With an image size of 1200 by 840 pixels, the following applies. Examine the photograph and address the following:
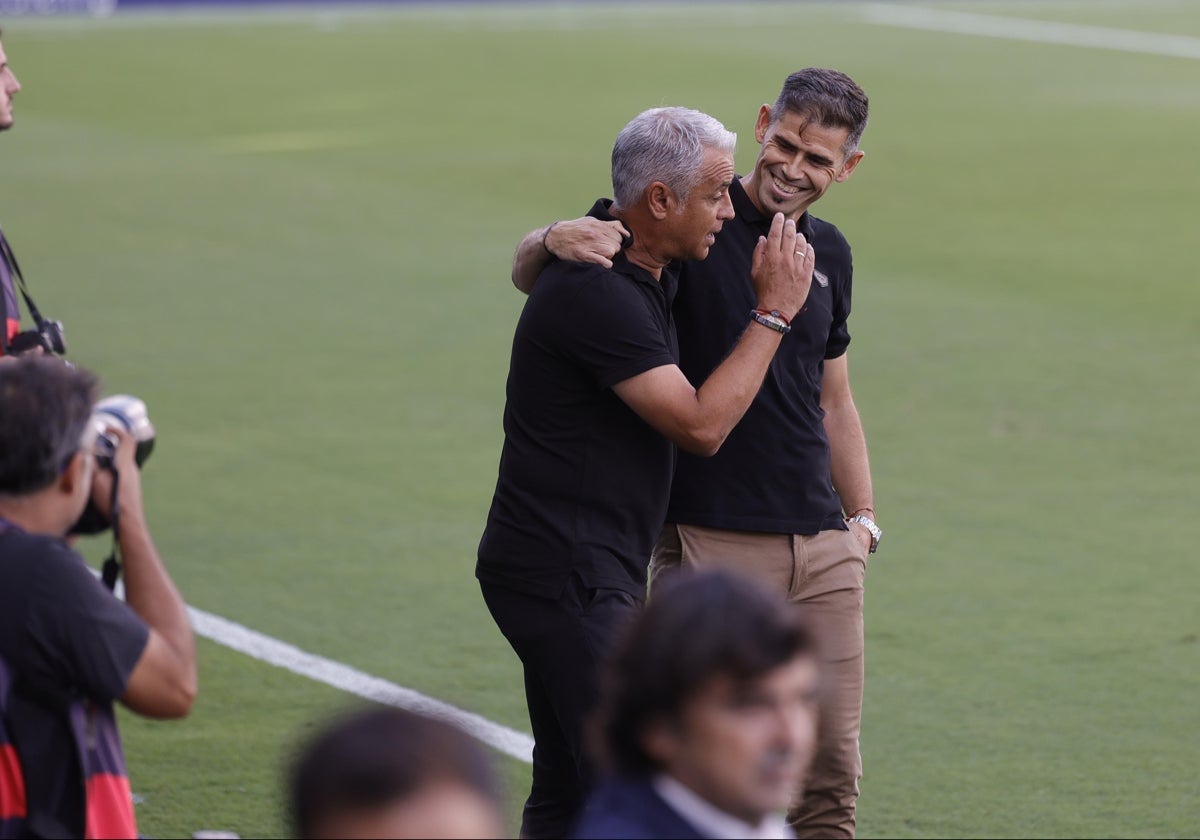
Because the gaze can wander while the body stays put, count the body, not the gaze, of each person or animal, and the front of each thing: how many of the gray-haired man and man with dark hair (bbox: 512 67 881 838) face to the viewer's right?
1

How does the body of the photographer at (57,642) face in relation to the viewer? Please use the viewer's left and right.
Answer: facing away from the viewer and to the right of the viewer

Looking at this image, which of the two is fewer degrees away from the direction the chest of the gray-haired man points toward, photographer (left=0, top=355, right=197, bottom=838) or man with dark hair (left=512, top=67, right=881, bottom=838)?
the man with dark hair

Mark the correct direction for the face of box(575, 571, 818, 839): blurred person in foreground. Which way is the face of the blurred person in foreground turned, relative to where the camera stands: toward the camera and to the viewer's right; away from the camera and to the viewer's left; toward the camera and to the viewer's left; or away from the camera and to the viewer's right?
toward the camera and to the viewer's right

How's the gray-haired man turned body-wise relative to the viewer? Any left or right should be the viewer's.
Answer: facing to the right of the viewer

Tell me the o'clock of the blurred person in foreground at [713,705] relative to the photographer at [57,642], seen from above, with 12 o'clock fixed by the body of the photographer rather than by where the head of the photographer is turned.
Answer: The blurred person in foreground is roughly at 3 o'clock from the photographer.

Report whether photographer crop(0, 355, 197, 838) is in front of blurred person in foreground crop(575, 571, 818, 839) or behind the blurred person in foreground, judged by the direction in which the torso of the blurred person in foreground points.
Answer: behind

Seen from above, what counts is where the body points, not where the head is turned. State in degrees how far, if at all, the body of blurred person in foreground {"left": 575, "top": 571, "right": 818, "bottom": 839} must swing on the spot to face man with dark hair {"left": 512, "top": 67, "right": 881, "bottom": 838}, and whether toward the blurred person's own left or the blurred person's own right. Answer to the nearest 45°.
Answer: approximately 135° to the blurred person's own left

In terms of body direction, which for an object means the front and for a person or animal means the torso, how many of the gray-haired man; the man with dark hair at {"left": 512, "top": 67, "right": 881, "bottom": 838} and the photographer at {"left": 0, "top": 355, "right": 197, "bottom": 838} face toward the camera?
1

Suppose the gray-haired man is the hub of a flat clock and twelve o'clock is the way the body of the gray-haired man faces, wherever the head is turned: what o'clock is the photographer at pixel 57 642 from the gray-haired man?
The photographer is roughly at 4 o'clock from the gray-haired man.

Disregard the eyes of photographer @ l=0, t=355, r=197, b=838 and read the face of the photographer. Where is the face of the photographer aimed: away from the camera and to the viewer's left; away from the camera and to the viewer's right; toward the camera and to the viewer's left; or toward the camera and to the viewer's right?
away from the camera and to the viewer's right

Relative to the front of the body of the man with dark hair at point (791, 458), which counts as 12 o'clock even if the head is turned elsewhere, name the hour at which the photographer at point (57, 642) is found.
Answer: The photographer is roughly at 1 o'clock from the man with dark hair.

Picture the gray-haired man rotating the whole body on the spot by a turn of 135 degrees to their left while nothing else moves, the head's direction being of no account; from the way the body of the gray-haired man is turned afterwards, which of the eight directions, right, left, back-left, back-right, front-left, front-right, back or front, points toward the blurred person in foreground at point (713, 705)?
back-left

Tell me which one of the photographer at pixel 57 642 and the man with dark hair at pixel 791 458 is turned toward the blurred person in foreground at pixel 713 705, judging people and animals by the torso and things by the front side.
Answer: the man with dark hair
